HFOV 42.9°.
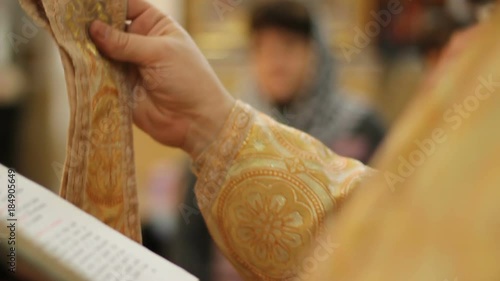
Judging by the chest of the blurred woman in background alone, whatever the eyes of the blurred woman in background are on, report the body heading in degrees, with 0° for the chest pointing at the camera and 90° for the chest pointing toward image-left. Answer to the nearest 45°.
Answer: approximately 45°
